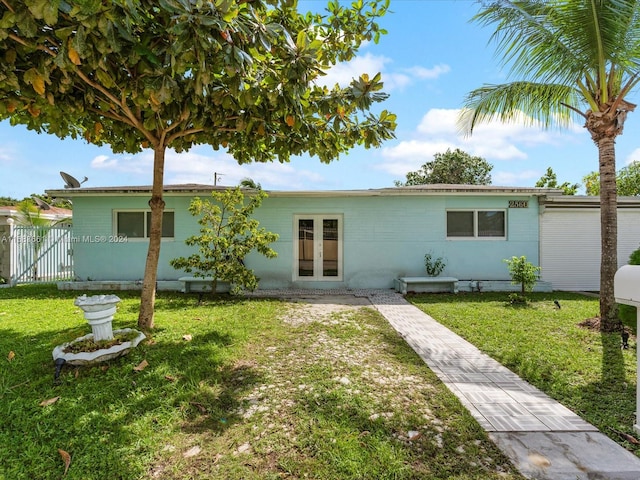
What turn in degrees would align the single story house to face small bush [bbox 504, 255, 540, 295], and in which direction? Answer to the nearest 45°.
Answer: approximately 45° to its left

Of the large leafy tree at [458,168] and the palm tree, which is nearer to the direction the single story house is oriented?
the palm tree

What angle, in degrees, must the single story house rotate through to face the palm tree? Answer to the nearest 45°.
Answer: approximately 45° to its left

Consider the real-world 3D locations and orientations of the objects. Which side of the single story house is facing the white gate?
right

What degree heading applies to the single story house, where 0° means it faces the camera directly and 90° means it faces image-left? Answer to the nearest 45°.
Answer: approximately 0°
